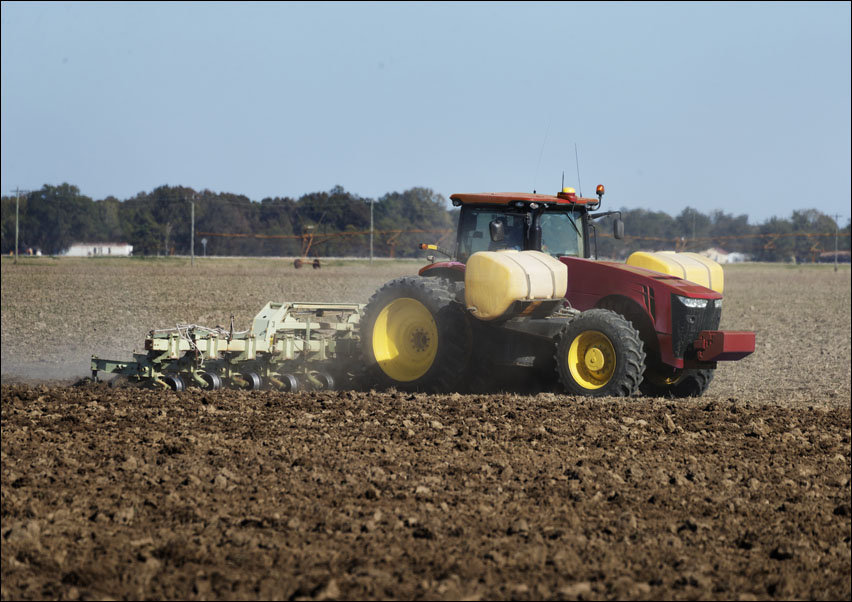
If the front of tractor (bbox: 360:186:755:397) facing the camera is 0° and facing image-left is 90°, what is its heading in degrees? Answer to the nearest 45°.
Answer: approximately 315°
